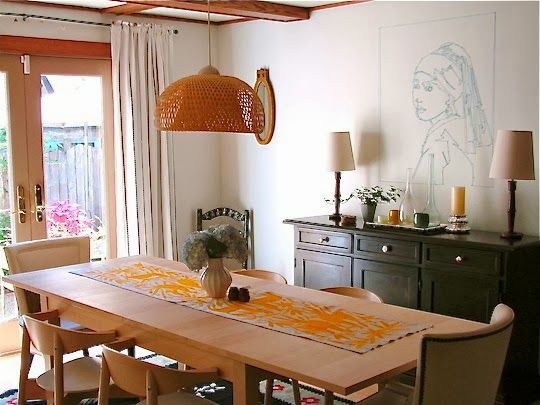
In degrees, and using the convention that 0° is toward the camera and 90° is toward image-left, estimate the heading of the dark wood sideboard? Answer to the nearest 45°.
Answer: approximately 45°

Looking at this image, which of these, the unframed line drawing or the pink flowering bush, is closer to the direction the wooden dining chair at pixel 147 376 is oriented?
the unframed line drawing

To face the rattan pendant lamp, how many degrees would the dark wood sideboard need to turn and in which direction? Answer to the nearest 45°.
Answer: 0° — it already faces it

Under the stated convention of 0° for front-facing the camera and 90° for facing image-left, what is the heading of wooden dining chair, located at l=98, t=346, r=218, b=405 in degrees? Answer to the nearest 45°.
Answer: approximately 225°

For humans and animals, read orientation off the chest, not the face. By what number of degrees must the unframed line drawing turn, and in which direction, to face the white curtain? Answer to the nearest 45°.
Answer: approximately 45° to its right

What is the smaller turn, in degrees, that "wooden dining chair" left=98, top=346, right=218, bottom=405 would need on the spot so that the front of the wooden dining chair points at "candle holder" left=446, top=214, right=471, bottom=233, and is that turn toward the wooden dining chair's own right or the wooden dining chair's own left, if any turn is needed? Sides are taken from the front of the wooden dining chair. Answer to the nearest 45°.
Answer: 0° — it already faces it

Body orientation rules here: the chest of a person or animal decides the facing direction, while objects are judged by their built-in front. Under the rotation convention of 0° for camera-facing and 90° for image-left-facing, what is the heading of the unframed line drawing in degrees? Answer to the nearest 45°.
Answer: approximately 45°

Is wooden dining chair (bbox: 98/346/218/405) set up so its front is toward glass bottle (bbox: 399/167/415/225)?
yes

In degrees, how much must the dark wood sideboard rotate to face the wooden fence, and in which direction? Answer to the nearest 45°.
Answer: approximately 45° to its right

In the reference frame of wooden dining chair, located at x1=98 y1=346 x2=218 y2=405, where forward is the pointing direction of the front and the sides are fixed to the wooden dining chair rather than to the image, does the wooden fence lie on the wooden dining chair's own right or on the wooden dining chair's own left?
on the wooden dining chair's own left

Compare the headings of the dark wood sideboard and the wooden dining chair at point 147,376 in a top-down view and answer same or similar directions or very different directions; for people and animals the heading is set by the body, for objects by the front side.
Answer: very different directions
